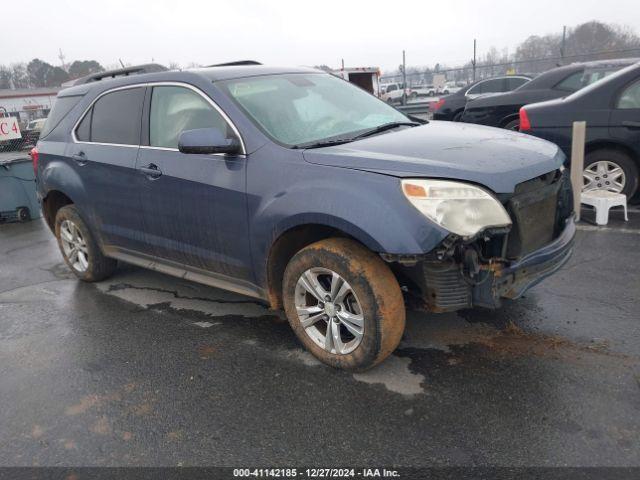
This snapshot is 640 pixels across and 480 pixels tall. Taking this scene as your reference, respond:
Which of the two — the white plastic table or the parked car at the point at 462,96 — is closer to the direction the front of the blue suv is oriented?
the white plastic table

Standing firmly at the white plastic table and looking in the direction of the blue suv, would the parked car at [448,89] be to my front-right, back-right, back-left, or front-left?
back-right

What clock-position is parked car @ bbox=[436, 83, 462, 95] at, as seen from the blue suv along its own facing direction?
The parked car is roughly at 8 o'clock from the blue suv.

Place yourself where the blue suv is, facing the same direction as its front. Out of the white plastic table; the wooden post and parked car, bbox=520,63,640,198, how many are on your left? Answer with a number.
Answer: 3

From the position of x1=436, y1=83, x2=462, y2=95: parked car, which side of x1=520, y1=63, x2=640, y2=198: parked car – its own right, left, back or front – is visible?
left

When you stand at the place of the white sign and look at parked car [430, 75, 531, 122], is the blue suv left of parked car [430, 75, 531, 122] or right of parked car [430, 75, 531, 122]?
right

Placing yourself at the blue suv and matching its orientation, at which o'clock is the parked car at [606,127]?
The parked car is roughly at 9 o'clock from the blue suv.

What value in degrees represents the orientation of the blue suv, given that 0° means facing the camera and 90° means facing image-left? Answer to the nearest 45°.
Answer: approximately 315°

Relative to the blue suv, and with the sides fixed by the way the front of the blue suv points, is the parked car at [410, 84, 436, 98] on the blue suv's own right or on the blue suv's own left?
on the blue suv's own left

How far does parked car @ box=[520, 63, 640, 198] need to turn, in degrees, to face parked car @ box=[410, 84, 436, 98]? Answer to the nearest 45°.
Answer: approximately 90° to its left

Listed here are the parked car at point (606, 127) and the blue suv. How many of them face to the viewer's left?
0

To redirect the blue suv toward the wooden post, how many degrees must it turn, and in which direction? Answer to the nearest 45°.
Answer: approximately 90° to its left

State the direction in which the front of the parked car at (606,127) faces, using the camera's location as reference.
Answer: facing to the right of the viewer
